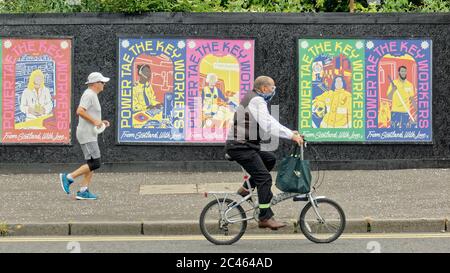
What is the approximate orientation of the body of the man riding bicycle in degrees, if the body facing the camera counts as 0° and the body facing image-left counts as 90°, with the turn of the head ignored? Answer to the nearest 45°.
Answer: approximately 270°

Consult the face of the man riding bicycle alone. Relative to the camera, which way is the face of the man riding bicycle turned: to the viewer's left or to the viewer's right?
to the viewer's right

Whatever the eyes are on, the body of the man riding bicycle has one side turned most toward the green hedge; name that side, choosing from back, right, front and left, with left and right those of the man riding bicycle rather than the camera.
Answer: left
